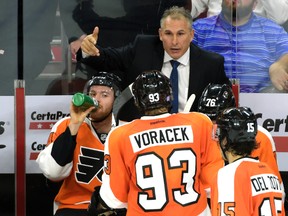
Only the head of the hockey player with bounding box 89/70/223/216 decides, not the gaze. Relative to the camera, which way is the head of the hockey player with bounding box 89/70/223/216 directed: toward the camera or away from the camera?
away from the camera

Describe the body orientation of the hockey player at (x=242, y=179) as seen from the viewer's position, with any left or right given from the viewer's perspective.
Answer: facing away from the viewer and to the left of the viewer

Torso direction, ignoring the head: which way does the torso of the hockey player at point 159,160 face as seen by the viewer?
away from the camera

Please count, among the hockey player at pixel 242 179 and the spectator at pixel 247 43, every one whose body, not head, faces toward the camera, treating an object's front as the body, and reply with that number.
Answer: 1

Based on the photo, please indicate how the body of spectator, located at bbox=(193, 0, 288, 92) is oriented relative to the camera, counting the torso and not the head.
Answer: toward the camera

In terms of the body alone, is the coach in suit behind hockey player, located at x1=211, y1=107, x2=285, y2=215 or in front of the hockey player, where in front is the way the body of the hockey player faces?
in front

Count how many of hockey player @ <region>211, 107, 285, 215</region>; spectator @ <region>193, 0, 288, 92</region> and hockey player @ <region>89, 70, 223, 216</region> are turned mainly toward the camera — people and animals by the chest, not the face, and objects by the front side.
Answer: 1

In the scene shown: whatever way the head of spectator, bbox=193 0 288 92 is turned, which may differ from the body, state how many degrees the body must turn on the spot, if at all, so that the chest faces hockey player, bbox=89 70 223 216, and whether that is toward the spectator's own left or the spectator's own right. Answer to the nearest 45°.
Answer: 0° — they already face them

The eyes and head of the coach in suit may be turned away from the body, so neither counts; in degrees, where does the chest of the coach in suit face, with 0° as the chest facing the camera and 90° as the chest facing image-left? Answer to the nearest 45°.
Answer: approximately 0°

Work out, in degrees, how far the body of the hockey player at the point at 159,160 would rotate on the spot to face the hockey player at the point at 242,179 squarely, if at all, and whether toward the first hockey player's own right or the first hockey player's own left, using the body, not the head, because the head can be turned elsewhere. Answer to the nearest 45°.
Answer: approximately 135° to the first hockey player's own right

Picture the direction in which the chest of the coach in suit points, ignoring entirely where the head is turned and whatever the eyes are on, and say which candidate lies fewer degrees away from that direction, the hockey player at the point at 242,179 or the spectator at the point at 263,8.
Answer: the hockey player

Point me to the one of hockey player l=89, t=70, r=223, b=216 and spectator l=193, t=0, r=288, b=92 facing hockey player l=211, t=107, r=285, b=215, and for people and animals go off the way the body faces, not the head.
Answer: the spectator
